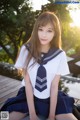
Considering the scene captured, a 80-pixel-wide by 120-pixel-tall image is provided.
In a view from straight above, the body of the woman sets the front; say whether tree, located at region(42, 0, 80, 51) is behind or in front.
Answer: behind

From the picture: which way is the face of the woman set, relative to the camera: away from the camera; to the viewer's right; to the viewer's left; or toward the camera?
toward the camera

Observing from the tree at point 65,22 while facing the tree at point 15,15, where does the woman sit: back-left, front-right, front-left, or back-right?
front-left

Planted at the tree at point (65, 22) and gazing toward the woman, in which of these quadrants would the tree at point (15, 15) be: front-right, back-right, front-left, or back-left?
front-right

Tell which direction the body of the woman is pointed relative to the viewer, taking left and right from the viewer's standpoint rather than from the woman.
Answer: facing the viewer

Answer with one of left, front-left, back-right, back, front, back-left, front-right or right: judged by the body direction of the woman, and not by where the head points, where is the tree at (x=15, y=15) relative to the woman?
back
